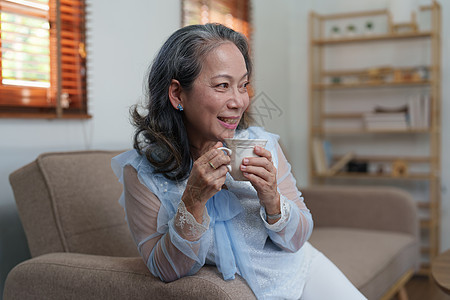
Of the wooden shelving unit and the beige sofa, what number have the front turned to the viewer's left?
0

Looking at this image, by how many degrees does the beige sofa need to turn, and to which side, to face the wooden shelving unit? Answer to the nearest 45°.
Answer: approximately 90° to its left

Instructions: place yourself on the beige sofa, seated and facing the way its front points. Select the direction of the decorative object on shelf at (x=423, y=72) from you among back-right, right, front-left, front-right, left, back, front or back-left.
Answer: left

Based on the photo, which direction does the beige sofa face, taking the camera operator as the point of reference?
facing the viewer and to the right of the viewer

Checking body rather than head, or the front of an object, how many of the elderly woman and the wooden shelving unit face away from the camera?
0

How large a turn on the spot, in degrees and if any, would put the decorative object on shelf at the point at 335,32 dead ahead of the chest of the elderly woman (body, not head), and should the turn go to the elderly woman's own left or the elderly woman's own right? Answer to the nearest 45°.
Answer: approximately 135° to the elderly woman's own left

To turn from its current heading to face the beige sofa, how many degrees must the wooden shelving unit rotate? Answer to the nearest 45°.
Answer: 0° — it already faces it

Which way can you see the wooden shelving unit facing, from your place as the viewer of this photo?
facing the viewer

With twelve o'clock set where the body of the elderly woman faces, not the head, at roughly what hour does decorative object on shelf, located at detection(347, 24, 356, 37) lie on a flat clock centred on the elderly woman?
The decorative object on shelf is roughly at 8 o'clock from the elderly woman.

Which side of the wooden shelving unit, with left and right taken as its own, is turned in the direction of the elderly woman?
front

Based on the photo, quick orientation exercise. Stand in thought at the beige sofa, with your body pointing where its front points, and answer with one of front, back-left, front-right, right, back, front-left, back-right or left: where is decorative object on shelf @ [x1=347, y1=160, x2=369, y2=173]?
left

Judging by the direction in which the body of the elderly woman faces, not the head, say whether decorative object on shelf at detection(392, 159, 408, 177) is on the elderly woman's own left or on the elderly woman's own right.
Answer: on the elderly woman's own left

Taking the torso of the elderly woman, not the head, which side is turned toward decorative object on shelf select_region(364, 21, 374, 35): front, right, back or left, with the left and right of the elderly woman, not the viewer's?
left
